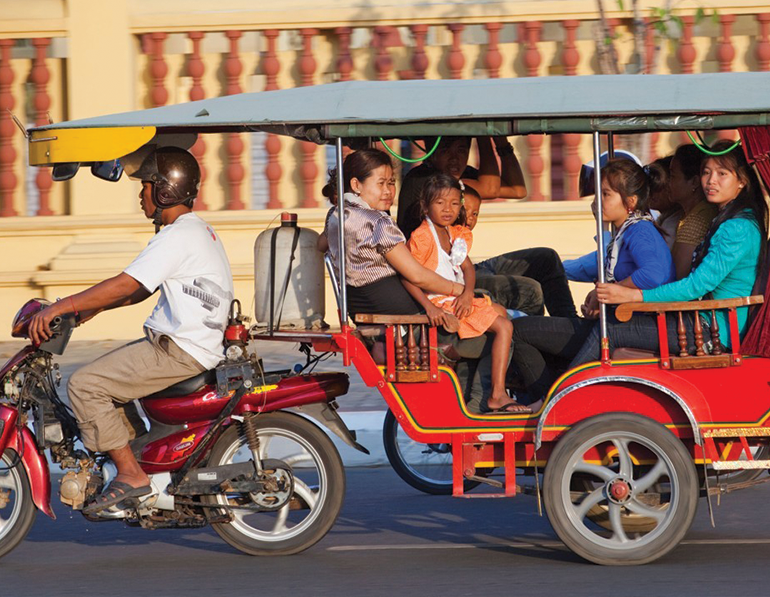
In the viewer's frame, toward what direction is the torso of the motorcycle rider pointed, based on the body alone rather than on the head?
to the viewer's left

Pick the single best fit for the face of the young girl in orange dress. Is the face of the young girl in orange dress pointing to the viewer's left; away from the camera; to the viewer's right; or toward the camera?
toward the camera

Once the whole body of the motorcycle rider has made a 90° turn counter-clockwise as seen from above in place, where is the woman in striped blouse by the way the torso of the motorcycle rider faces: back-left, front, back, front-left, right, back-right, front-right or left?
left

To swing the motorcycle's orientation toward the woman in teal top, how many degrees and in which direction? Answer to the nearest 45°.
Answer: approximately 180°

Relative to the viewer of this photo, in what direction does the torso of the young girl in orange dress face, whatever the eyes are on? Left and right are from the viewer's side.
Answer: facing the viewer and to the right of the viewer

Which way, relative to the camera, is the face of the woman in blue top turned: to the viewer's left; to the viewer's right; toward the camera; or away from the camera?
to the viewer's left

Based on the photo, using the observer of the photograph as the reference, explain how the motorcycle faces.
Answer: facing to the left of the viewer

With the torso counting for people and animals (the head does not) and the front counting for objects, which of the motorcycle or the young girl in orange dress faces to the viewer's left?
the motorcycle

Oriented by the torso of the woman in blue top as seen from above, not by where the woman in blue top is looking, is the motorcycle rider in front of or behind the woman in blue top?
in front

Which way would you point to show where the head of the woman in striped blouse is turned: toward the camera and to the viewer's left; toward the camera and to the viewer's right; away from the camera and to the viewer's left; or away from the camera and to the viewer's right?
toward the camera and to the viewer's right

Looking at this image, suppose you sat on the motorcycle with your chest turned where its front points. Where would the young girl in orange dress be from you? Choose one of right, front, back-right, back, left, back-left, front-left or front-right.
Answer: back

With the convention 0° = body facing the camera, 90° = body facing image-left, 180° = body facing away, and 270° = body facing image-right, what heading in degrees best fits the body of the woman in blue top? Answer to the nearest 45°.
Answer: approximately 90°

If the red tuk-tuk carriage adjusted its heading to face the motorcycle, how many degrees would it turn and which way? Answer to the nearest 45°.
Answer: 0° — it already faces it

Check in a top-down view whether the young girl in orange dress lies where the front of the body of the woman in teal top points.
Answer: yes

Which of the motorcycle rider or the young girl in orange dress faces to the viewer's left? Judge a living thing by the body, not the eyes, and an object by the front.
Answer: the motorcycle rider

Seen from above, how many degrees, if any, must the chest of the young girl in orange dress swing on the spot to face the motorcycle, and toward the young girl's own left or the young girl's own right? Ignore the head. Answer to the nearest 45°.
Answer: approximately 135° to the young girl's own right

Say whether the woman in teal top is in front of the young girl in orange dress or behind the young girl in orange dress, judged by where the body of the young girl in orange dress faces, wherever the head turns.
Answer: in front
